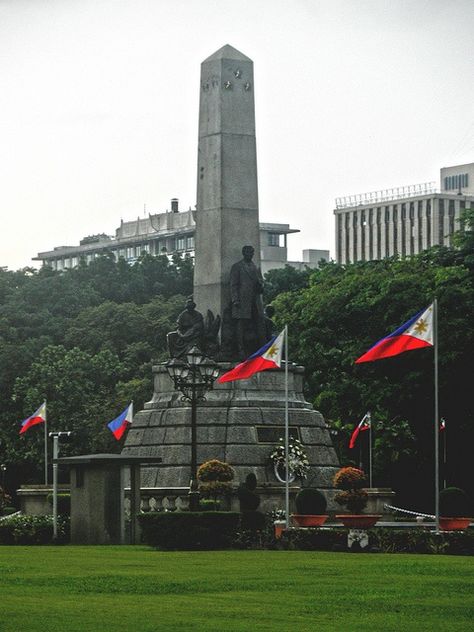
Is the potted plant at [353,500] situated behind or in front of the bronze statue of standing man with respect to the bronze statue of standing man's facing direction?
in front

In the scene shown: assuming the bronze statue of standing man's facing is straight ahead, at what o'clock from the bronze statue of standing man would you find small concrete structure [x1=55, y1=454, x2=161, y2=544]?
The small concrete structure is roughly at 2 o'clock from the bronze statue of standing man.

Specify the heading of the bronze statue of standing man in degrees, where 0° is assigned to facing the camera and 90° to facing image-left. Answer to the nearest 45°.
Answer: approximately 315°

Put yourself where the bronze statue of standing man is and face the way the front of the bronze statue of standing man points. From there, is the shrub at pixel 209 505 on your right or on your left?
on your right

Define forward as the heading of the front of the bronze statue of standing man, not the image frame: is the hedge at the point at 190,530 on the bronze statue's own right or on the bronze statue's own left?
on the bronze statue's own right
